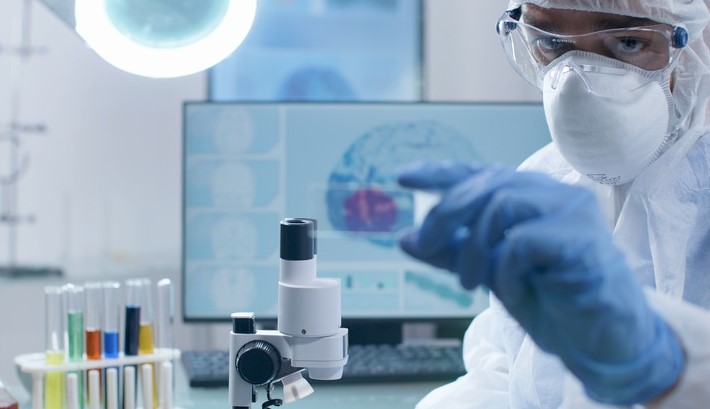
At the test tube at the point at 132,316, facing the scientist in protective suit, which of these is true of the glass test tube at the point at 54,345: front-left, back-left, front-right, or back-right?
back-right

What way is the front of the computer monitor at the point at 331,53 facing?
toward the camera

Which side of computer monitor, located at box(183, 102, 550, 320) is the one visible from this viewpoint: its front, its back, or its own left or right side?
front

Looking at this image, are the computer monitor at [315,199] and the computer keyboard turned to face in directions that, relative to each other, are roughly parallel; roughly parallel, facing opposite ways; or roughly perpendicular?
roughly parallel

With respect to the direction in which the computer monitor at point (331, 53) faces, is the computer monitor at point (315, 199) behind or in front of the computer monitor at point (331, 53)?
in front

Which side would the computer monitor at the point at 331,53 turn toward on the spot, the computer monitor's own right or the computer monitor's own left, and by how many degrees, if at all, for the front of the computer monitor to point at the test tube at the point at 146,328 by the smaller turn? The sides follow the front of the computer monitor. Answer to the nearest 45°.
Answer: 0° — it already faces it

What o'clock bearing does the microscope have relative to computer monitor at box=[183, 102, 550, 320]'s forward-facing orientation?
The microscope is roughly at 12 o'clock from the computer monitor.

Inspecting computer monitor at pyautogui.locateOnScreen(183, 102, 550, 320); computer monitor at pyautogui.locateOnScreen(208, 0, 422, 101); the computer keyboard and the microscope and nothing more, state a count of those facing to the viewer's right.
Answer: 1

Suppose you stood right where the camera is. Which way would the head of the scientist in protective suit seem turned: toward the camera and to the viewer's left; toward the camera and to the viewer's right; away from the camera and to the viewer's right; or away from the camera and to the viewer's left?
toward the camera and to the viewer's left

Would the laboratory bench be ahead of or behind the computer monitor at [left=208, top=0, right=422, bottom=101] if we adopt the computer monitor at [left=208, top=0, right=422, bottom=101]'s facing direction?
ahead

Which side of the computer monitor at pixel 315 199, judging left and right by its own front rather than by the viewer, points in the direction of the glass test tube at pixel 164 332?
front

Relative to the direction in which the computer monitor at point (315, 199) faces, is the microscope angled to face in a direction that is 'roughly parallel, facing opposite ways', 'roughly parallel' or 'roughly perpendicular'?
roughly perpendicular
